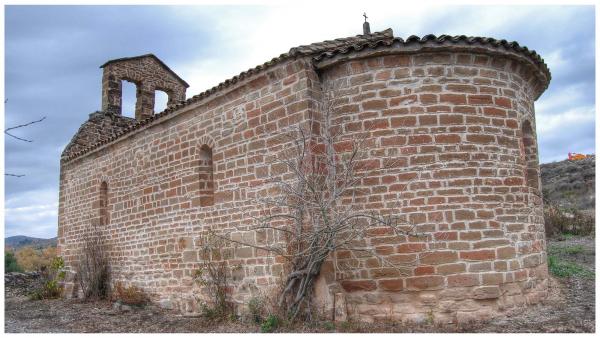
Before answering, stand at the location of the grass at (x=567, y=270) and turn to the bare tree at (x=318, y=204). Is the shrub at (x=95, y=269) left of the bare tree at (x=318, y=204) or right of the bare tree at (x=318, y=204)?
right

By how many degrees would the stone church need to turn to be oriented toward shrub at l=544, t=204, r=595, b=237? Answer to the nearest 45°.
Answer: approximately 90° to its right

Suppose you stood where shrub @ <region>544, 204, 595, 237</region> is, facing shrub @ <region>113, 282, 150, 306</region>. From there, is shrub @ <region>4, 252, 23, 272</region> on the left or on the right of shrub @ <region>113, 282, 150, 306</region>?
right

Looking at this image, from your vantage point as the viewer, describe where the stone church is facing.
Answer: facing away from the viewer and to the left of the viewer

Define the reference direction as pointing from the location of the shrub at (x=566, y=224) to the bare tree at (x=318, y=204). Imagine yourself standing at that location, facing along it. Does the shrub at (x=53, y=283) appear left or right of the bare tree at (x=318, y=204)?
right
